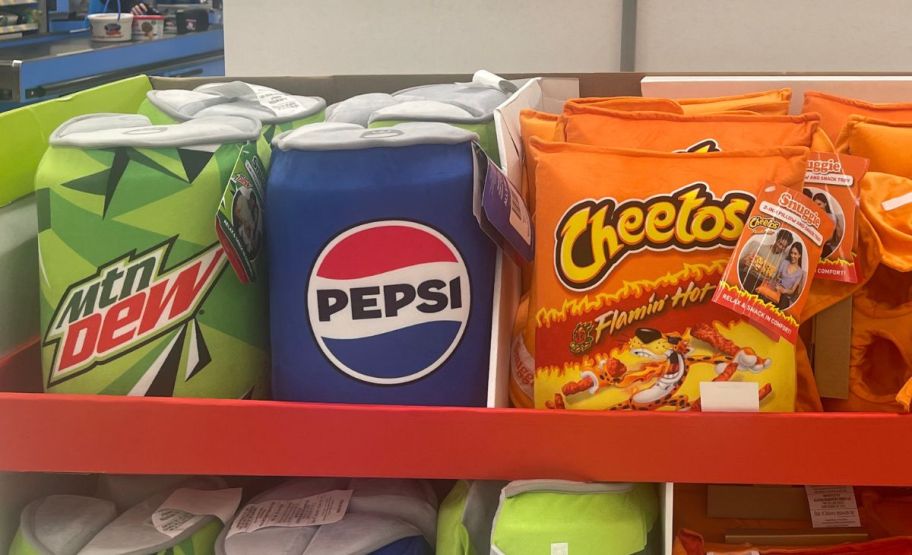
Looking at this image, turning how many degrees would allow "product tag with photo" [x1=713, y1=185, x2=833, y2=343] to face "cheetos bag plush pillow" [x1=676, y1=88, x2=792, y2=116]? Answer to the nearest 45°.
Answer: approximately 180°

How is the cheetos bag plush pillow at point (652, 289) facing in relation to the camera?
toward the camera

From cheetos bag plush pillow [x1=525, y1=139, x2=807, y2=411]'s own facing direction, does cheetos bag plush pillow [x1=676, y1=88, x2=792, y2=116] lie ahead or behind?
behind

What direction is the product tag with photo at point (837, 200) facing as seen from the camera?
toward the camera

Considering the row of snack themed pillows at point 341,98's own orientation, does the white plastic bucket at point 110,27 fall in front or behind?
behind

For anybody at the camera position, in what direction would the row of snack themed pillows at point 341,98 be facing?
facing the viewer

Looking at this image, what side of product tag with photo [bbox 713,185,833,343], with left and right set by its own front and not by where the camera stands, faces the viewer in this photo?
front

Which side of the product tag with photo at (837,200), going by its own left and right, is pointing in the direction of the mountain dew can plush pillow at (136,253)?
right
